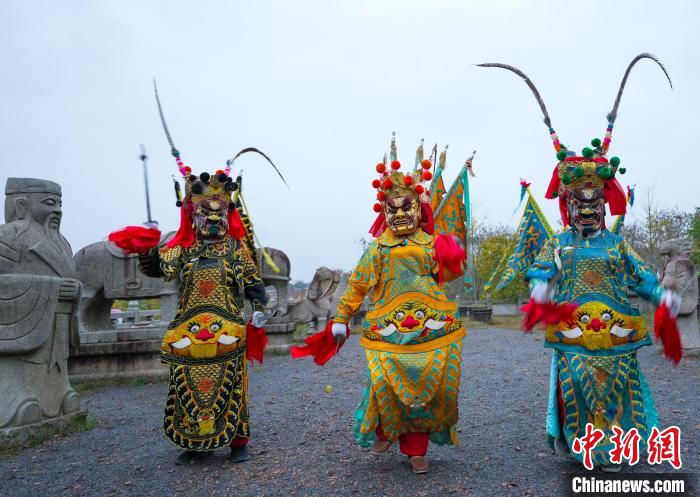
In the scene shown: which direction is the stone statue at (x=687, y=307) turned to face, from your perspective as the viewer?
facing to the left of the viewer

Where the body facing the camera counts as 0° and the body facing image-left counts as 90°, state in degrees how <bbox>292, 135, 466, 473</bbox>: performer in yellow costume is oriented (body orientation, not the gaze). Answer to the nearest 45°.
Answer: approximately 0°

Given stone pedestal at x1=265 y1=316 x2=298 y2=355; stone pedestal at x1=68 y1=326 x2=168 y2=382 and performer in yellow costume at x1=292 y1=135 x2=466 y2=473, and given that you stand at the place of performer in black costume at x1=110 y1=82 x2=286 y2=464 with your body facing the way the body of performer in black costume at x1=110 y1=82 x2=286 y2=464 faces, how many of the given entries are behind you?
2

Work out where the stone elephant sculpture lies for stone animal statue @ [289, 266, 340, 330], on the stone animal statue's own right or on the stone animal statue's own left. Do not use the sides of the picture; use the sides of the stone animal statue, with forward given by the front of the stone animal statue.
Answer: on the stone animal statue's own right

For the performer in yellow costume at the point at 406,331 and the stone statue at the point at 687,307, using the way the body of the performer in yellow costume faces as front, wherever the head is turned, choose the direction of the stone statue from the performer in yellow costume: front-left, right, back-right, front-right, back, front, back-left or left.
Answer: back-left

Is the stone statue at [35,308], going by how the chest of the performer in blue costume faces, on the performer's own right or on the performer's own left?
on the performer's own right
